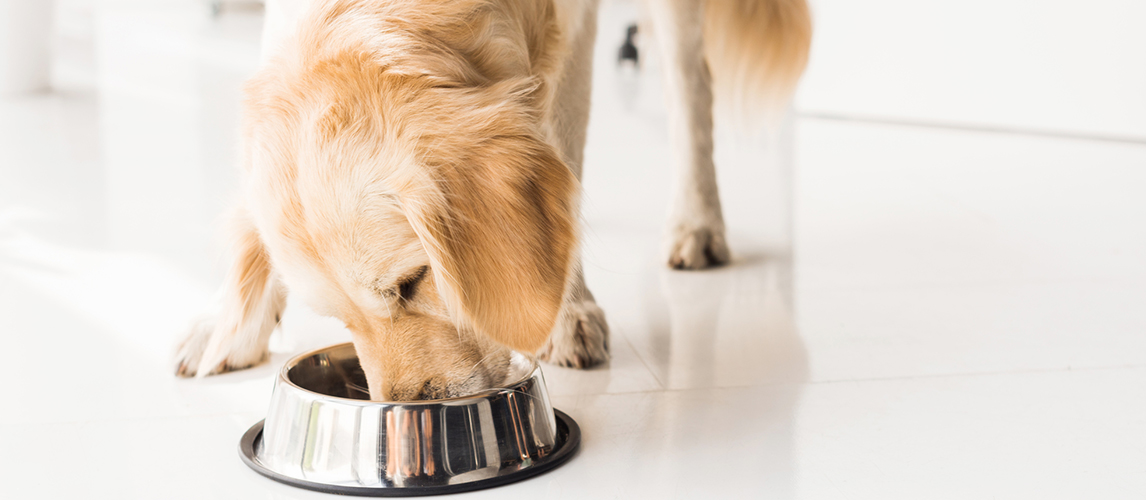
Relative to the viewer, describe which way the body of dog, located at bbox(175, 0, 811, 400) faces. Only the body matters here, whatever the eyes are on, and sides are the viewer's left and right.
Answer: facing the viewer and to the left of the viewer
